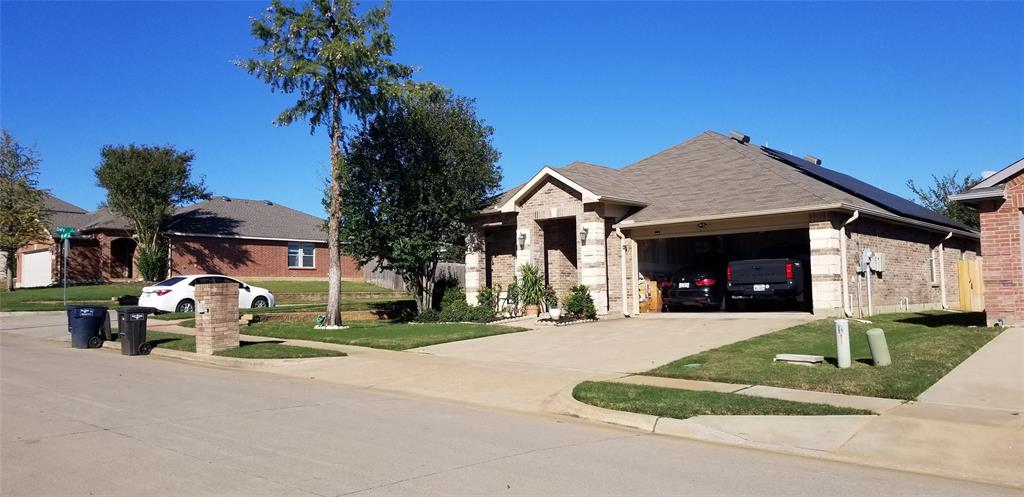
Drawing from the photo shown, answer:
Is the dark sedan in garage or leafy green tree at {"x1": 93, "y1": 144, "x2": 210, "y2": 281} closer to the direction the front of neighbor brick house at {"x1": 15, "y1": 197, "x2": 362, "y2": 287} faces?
the leafy green tree

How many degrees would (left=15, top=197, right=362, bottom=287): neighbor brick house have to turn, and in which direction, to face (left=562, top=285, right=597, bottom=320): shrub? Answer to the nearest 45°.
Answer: approximately 45° to its left

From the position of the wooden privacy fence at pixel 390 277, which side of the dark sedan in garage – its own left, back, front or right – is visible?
left

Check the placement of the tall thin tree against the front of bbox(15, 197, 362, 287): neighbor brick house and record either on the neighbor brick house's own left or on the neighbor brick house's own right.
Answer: on the neighbor brick house's own left

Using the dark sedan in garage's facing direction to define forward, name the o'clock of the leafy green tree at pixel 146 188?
The leafy green tree is roughly at 8 o'clock from the dark sedan in garage.

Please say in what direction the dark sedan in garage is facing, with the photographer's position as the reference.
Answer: facing away from the viewer and to the right of the viewer

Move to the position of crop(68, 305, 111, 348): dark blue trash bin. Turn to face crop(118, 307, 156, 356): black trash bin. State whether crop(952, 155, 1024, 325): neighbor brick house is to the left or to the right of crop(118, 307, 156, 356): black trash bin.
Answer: left

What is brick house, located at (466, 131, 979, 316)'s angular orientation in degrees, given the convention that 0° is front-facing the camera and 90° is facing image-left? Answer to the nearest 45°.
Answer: approximately 45°

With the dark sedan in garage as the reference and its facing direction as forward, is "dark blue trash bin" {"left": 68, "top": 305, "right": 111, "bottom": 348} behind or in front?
behind

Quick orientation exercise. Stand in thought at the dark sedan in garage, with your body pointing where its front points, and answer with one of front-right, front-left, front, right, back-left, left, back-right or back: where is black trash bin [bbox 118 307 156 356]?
back

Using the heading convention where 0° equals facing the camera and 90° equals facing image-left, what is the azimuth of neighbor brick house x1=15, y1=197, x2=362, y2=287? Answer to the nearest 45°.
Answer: approximately 45°

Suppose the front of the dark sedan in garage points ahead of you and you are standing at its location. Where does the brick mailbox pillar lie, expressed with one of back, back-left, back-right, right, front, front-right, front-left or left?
back
